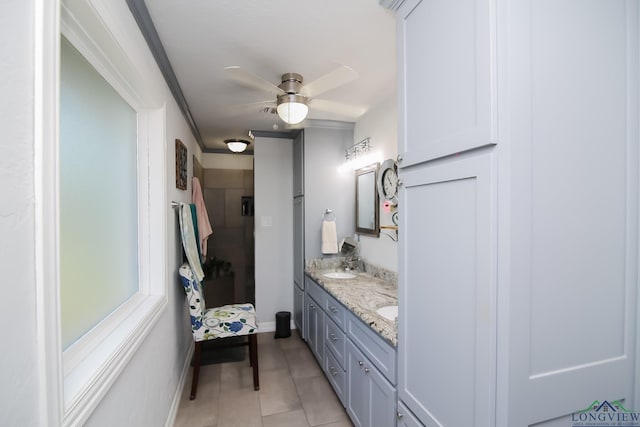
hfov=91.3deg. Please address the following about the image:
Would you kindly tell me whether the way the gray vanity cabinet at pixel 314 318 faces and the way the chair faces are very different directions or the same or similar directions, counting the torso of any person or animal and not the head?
very different directions

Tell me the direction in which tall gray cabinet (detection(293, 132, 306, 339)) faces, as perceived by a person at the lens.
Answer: facing to the left of the viewer

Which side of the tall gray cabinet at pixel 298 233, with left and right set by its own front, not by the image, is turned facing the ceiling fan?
left

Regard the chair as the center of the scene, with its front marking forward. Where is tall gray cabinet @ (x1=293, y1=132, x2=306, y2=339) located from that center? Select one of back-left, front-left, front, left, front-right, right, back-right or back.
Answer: front-left

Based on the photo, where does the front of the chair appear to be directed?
to the viewer's right

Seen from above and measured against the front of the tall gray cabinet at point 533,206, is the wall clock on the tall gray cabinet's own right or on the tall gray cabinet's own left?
on the tall gray cabinet's own right

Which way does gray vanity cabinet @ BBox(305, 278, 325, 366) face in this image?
to the viewer's left

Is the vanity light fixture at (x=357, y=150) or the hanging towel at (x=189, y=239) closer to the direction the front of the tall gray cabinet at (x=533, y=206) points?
the hanging towel
